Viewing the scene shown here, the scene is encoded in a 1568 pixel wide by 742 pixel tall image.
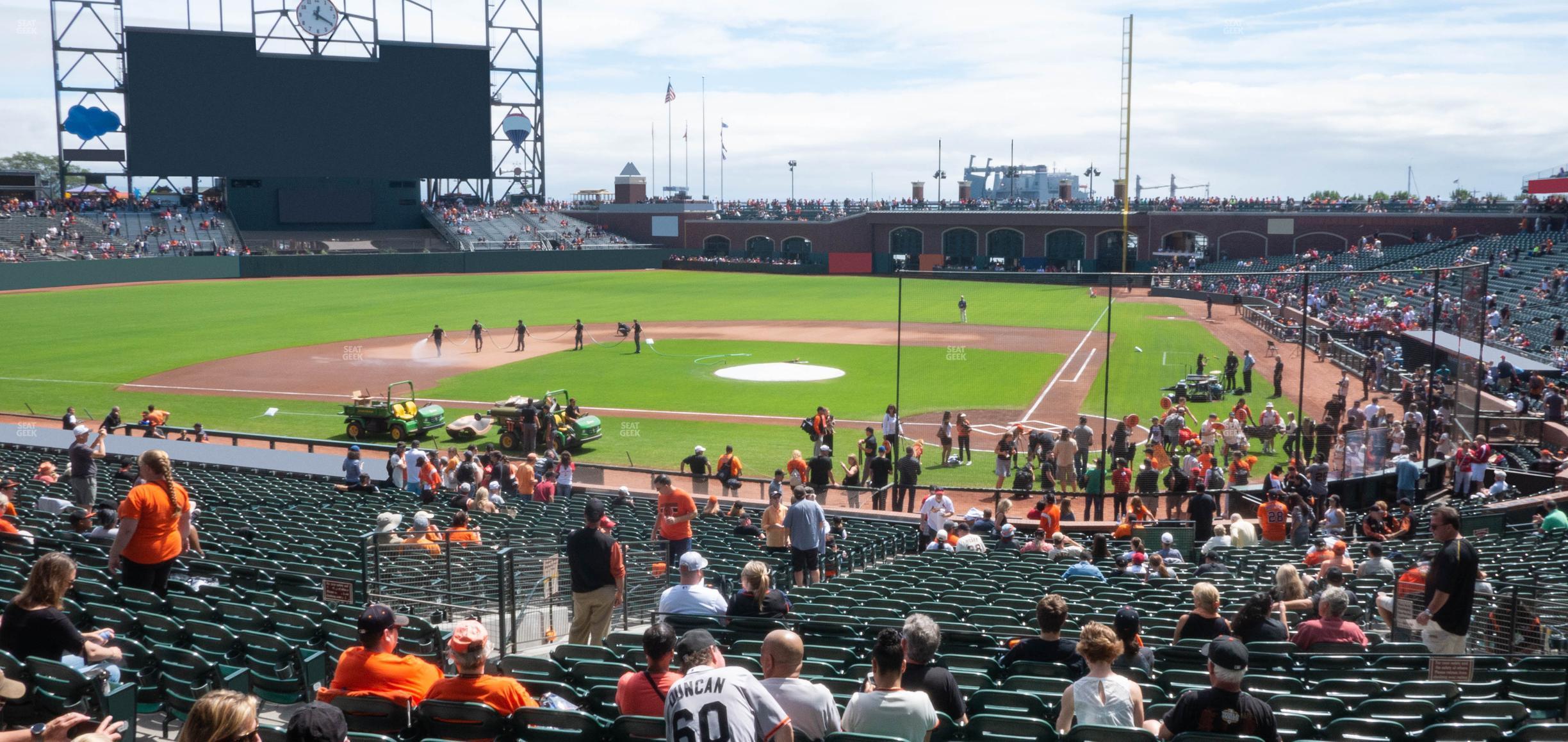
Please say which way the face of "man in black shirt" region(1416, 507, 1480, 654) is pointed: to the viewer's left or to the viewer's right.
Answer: to the viewer's left

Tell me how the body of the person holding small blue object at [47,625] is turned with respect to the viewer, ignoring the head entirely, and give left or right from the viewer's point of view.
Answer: facing away from the viewer and to the right of the viewer

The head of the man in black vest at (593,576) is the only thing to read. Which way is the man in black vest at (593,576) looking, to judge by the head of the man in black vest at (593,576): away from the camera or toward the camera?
away from the camera

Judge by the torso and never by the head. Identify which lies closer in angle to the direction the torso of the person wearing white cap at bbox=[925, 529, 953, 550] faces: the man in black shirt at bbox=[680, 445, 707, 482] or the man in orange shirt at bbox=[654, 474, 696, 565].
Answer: the man in black shirt

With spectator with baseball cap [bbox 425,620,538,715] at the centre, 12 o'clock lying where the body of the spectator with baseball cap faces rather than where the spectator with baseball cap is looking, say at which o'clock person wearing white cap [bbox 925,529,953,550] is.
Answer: The person wearing white cap is roughly at 1 o'clock from the spectator with baseball cap.

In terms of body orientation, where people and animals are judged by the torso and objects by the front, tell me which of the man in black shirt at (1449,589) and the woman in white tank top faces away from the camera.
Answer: the woman in white tank top

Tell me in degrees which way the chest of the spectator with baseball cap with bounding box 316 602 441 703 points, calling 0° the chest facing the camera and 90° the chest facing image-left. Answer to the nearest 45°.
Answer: approximately 225°

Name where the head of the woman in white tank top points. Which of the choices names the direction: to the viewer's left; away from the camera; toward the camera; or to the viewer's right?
away from the camera

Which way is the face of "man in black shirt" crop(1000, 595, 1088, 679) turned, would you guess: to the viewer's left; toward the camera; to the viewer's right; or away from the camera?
away from the camera

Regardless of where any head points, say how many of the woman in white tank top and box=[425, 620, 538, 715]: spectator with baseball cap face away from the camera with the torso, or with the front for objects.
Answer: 2

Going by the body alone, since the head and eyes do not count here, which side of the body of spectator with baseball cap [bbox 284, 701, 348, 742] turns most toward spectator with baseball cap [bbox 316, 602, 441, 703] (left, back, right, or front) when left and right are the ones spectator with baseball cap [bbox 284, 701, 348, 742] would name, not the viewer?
front

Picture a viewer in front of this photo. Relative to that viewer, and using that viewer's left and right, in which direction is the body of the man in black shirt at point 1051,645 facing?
facing away from the viewer

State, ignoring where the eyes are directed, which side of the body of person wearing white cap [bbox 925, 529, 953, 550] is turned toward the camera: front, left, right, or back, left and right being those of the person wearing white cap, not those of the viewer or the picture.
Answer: back

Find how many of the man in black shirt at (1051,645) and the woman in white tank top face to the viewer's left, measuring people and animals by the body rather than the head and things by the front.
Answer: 0

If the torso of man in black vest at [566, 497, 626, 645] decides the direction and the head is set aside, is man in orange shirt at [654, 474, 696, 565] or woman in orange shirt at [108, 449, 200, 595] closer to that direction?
the man in orange shirt

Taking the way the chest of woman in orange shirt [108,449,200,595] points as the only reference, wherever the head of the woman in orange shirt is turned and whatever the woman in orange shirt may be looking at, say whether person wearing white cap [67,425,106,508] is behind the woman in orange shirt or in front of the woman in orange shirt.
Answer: in front

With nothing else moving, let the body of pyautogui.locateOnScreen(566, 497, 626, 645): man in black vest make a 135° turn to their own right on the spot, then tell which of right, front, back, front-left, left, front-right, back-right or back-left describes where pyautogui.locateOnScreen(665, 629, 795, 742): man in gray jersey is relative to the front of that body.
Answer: front-right

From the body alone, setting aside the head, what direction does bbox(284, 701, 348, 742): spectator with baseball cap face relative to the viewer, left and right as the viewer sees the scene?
facing away from the viewer

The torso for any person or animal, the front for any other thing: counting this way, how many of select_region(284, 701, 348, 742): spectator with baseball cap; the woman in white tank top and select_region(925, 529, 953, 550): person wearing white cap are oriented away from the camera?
3
